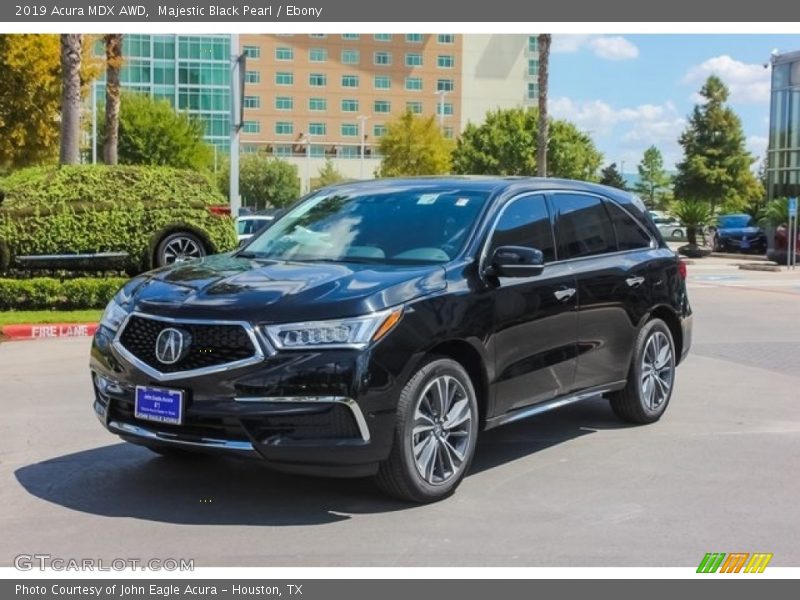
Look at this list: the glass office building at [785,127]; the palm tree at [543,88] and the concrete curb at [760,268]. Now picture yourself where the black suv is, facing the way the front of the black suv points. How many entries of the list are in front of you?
0

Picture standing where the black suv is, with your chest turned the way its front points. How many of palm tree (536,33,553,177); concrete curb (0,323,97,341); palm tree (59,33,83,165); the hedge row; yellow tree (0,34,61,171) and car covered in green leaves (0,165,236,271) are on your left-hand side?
0

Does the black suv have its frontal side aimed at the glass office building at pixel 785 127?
no

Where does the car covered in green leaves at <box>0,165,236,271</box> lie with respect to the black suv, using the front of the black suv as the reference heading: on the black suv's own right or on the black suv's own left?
on the black suv's own right

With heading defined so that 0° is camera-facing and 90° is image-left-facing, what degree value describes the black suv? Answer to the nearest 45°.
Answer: approximately 45°

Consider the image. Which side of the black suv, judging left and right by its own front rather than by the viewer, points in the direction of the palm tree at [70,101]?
right

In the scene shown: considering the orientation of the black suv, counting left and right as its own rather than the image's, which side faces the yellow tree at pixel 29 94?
right

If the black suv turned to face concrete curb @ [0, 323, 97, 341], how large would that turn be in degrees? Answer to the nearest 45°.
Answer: approximately 90° to its right

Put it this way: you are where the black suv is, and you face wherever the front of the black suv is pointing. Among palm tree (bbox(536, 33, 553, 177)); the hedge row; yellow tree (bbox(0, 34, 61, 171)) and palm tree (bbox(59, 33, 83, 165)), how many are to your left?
0

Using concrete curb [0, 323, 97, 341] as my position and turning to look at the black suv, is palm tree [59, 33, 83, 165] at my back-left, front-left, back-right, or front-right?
back-left

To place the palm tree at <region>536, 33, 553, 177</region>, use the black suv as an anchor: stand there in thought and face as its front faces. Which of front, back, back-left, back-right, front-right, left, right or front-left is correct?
back-right

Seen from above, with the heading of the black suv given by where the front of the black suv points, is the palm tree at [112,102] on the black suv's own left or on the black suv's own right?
on the black suv's own right

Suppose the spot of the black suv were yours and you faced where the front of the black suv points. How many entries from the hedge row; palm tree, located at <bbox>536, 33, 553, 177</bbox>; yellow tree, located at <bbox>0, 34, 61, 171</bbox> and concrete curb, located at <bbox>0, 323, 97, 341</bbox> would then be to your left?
0

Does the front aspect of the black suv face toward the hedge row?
no
